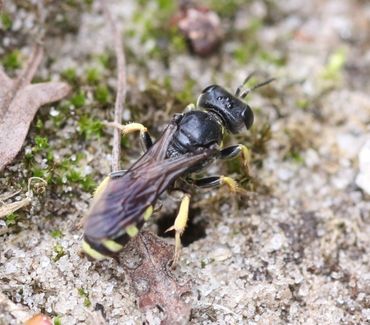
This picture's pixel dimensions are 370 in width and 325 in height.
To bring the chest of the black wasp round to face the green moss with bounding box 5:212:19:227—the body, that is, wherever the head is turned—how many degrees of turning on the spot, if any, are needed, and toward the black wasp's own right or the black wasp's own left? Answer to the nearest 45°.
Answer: approximately 135° to the black wasp's own left

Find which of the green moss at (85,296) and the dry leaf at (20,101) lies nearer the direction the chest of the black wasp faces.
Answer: the dry leaf

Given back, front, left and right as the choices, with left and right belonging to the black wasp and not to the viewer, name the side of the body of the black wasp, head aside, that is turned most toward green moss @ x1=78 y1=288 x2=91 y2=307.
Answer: back

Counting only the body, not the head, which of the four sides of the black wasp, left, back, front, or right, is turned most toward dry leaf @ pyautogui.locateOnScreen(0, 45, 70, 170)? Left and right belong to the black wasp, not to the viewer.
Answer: left

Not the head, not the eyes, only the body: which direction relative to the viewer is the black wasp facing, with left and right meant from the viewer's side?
facing away from the viewer and to the right of the viewer

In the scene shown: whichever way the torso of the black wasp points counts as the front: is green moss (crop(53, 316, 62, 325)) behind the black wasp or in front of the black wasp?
behind

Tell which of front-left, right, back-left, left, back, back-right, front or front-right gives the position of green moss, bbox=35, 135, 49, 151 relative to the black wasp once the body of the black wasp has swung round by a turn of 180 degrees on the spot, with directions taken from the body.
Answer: right

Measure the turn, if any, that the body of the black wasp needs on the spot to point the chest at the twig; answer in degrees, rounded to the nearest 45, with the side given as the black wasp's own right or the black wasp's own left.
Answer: approximately 45° to the black wasp's own left

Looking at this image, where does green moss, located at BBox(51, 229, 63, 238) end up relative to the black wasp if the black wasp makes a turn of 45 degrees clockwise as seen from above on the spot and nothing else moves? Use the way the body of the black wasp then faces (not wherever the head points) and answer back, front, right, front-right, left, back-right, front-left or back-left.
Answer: back
